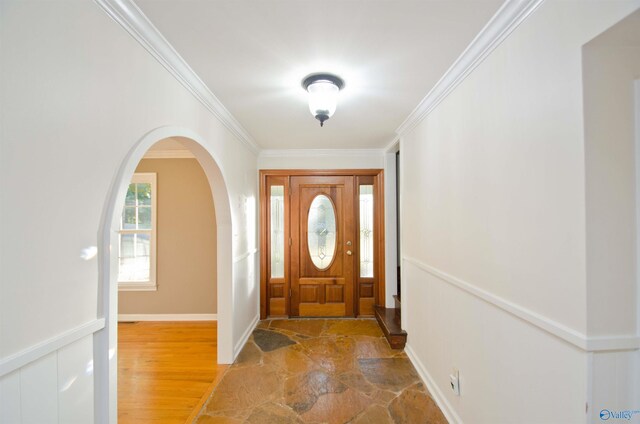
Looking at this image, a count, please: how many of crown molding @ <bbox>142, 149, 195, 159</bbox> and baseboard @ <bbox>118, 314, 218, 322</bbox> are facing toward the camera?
2

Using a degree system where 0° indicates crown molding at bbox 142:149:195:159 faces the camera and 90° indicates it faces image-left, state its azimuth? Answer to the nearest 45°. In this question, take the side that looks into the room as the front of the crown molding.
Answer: approximately 0°

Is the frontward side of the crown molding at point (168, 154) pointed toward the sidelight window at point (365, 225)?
no

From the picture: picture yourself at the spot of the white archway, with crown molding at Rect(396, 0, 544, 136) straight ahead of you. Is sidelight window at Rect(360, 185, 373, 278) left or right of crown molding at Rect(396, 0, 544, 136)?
left

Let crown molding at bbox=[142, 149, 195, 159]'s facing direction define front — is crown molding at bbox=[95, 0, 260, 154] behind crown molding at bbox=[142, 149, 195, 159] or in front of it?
in front

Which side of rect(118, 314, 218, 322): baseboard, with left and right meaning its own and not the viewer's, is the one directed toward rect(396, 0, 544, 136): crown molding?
front

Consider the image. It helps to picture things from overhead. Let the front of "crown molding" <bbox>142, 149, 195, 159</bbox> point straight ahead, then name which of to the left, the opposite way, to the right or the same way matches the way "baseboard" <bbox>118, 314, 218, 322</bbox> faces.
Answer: the same way

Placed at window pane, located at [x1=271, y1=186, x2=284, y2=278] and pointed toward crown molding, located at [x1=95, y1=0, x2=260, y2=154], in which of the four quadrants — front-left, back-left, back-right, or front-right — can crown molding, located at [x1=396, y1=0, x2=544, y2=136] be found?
front-left

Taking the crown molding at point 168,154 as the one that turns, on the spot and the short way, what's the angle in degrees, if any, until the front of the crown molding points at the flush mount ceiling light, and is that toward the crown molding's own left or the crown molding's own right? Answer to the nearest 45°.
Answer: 0° — it already faces it

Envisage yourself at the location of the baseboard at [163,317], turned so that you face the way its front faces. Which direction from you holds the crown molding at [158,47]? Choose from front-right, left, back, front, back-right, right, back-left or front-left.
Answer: front

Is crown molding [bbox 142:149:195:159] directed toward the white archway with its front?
yes

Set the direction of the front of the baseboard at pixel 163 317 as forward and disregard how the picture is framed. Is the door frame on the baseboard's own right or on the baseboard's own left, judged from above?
on the baseboard's own left

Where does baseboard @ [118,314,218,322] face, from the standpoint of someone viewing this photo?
facing the viewer
